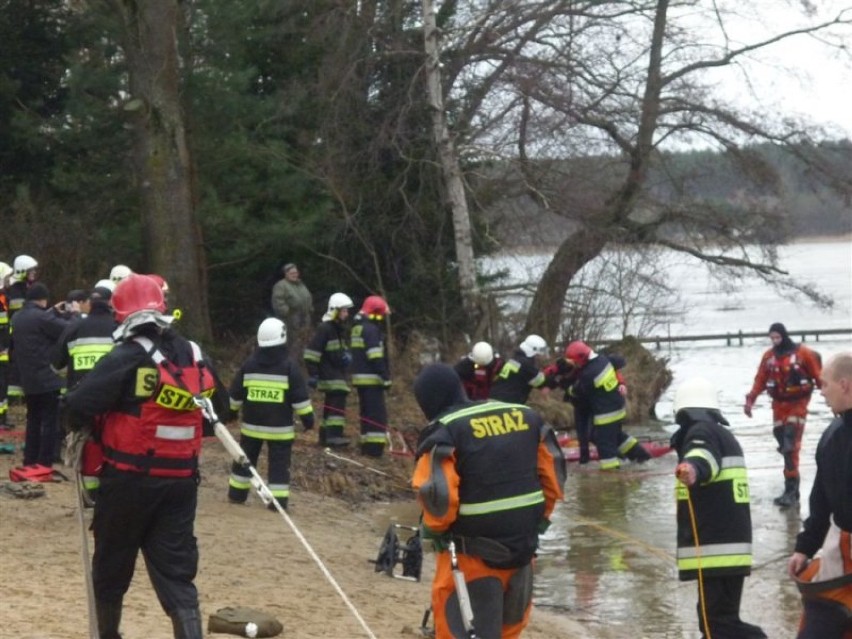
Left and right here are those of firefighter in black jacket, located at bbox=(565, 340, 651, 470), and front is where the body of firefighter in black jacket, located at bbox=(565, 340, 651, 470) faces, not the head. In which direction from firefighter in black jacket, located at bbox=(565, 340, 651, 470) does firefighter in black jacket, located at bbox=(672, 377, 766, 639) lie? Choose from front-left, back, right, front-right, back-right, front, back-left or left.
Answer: left

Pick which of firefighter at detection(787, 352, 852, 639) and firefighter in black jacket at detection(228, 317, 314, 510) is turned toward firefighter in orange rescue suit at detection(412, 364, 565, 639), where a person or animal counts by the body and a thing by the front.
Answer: the firefighter

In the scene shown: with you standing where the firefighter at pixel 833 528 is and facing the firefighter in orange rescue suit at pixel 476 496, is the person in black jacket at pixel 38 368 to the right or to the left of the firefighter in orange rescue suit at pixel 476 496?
right

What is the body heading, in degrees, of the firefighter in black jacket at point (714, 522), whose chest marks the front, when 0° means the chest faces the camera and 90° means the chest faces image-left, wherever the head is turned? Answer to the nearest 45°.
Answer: approximately 90°

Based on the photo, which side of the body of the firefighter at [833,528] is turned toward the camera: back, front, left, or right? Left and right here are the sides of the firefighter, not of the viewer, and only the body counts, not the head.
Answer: left

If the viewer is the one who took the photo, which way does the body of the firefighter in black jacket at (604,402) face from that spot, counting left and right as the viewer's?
facing to the left of the viewer

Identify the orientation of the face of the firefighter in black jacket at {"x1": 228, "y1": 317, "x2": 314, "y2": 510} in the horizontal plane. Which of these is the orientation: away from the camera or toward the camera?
away from the camera

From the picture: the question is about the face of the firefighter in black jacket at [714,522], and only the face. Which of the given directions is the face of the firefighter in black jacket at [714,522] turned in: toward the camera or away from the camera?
away from the camera
